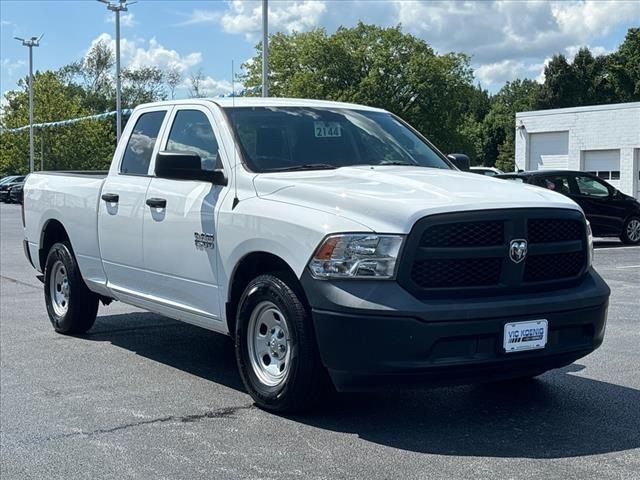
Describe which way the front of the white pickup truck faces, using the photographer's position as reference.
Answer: facing the viewer and to the right of the viewer

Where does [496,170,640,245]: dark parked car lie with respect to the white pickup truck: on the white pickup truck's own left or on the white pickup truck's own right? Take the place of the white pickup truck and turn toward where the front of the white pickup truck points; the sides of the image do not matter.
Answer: on the white pickup truck's own left

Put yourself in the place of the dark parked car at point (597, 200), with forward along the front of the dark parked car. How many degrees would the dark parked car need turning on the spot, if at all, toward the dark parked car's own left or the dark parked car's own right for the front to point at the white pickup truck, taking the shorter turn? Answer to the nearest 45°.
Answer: approximately 90° to the dark parked car's own right

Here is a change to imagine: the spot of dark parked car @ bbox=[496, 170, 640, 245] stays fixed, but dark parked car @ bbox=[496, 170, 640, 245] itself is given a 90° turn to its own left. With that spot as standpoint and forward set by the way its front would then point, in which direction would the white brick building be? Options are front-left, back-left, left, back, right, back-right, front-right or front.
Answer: front

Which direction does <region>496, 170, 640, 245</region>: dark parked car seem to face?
to the viewer's right

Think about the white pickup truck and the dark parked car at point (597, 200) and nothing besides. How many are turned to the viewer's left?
0

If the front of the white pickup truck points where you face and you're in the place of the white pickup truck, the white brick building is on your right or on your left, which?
on your left
